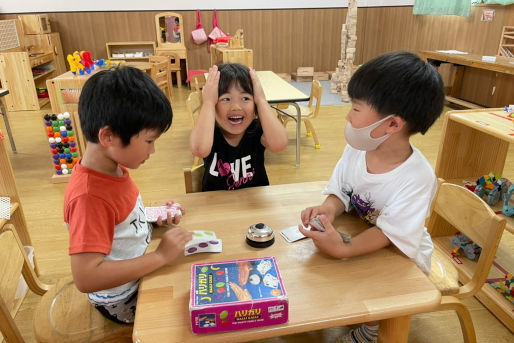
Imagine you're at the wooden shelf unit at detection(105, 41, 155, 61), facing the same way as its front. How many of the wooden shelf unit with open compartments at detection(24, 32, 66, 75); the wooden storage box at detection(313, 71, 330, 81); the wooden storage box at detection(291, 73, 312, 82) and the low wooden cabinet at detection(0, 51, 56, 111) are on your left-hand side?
2

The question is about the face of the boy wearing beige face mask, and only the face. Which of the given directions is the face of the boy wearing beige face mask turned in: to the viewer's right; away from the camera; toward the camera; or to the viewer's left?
to the viewer's left

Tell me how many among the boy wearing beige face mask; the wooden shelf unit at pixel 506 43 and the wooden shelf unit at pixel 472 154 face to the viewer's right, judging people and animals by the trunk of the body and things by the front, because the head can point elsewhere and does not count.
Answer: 0

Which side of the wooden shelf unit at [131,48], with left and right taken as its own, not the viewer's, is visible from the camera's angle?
front

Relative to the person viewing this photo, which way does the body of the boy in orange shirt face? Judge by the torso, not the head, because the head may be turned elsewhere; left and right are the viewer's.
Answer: facing to the right of the viewer

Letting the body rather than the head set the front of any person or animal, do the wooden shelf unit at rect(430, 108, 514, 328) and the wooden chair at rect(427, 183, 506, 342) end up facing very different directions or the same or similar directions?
same or similar directions

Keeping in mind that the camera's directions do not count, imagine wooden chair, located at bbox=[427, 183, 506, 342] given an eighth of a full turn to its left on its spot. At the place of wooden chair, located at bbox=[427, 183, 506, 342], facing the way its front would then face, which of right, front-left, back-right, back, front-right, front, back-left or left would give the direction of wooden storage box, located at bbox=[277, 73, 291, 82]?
back-right

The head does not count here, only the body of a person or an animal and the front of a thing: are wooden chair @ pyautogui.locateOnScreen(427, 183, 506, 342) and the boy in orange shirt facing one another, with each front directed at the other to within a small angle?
yes

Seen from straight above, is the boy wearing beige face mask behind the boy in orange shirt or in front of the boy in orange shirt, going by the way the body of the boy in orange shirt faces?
in front

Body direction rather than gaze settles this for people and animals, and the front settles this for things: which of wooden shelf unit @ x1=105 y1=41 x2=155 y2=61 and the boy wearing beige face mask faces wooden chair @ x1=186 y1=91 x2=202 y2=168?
the wooden shelf unit

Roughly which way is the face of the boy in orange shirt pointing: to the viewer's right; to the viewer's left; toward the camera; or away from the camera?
to the viewer's right

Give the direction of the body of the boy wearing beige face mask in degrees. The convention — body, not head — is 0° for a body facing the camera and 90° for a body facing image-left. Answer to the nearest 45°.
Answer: approximately 45°

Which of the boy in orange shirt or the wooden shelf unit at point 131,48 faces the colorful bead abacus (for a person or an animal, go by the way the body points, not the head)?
the wooden shelf unit

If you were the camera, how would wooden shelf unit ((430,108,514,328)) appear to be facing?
facing the viewer and to the left of the viewer

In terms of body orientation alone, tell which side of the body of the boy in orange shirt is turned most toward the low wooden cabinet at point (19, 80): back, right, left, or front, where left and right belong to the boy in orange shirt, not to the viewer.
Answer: left
